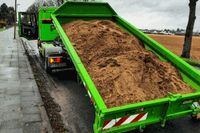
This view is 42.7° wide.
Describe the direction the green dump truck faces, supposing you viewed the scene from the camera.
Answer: facing away from the viewer and to the left of the viewer
